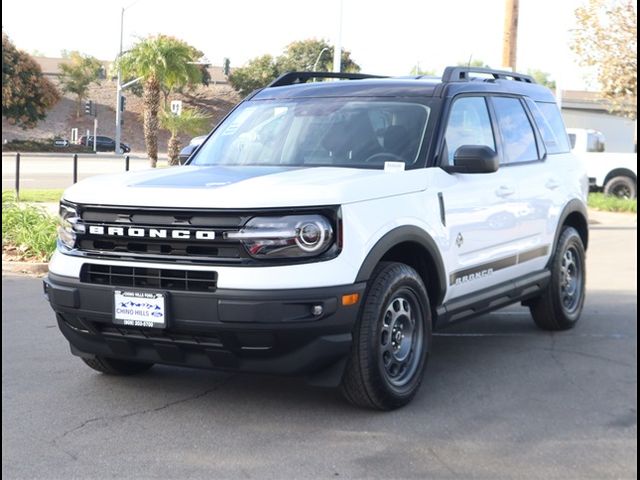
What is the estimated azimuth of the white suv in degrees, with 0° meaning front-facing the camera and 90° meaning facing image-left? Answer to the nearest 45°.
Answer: approximately 45°

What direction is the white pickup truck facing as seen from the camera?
to the viewer's left

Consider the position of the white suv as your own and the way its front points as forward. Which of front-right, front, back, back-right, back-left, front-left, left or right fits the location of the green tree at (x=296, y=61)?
back-right

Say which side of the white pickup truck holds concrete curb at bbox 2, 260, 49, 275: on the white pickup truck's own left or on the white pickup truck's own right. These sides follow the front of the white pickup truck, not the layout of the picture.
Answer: on the white pickup truck's own left

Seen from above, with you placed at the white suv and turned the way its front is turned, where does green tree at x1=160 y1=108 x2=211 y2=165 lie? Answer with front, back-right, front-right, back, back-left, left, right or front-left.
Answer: back-right

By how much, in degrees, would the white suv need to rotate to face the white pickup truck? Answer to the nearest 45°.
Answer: approximately 135° to its right

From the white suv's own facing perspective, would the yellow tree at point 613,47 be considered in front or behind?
behind

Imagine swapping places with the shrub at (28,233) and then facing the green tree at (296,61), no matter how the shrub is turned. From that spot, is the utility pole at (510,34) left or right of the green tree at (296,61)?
right

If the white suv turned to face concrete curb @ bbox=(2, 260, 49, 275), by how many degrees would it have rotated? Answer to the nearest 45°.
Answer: approximately 90° to its right
